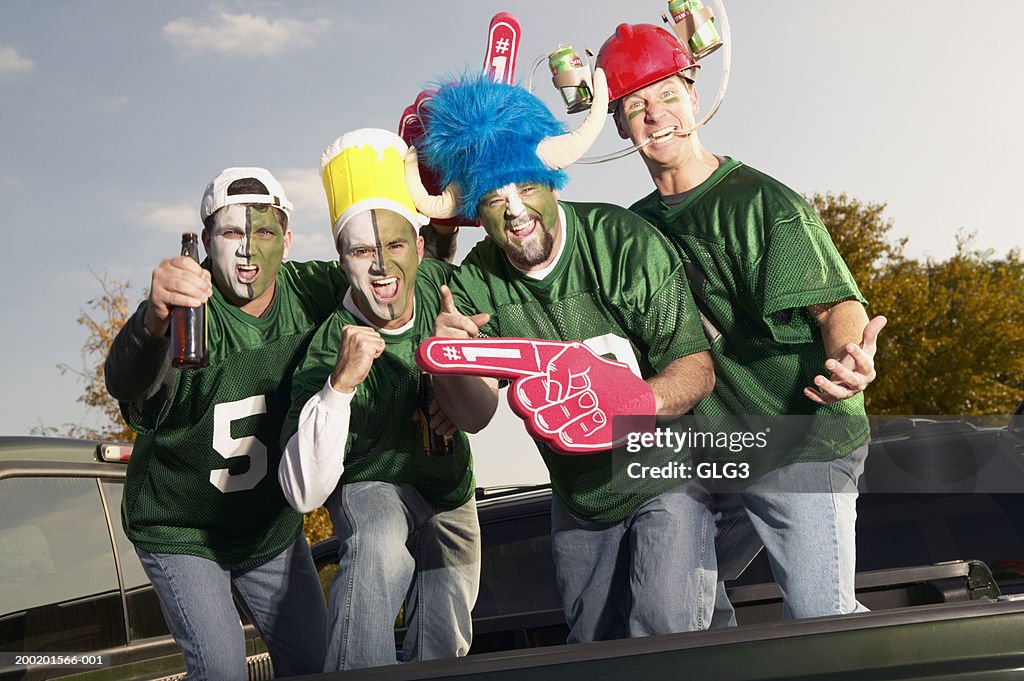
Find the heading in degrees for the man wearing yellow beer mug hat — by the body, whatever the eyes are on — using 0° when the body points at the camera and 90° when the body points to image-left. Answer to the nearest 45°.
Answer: approximately 0°

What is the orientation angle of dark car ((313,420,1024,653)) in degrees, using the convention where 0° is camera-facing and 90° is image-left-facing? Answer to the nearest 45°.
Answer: approximately 90°

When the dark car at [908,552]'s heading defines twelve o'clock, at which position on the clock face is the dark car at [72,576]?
the dark car at [72,576] is roughly at 12 o'clock from the dark car at [908,552].

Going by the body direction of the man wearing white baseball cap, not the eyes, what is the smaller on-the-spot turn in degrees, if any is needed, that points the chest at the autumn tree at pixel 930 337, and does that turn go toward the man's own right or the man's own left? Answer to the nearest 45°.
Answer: approximately 135° to the man's own left

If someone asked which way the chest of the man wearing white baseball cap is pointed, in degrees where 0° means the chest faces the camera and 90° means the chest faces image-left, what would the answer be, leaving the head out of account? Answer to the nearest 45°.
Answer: approximately 0°

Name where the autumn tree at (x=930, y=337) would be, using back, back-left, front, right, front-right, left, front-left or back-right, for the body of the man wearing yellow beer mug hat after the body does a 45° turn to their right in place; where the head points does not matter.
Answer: back

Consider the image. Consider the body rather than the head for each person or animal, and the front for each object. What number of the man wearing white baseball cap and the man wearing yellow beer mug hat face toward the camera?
2

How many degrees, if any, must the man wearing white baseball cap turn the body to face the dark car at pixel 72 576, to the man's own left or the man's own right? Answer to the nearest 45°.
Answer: approximately 135° to the man's own right

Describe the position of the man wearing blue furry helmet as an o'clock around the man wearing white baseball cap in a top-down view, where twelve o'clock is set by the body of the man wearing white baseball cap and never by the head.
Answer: The man wearing blue furry helmet is roughly at 10 o'clock from the man wearing white baseball cap.
